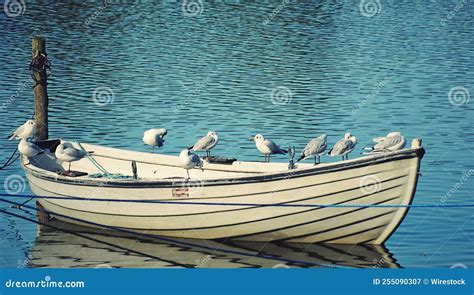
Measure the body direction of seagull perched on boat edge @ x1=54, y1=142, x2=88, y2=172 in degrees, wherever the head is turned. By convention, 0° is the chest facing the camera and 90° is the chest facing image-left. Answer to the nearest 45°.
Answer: approximately 90°

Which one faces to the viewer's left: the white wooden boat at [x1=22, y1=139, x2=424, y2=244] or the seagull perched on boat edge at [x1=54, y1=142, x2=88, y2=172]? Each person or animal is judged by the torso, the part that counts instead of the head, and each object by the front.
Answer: the seagull perched on boat edge

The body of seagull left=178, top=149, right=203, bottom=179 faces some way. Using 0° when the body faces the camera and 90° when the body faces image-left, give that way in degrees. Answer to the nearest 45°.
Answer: approximately 45°

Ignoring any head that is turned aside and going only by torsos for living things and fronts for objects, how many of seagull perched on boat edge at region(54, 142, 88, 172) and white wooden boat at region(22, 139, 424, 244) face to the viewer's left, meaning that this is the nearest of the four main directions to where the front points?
1
